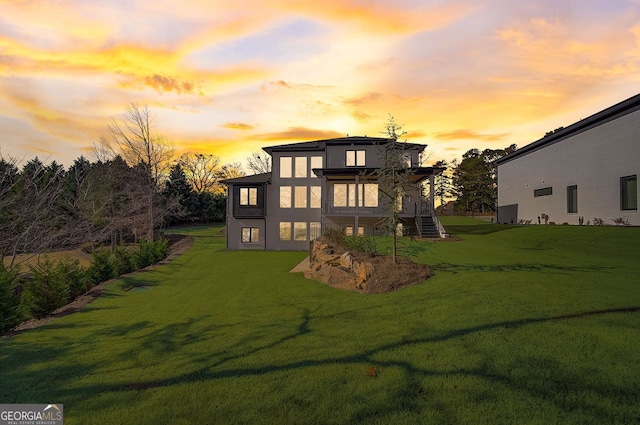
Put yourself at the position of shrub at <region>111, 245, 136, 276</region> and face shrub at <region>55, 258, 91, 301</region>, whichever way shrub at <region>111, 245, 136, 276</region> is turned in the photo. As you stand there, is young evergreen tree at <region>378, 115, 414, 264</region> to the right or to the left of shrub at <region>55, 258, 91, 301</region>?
left

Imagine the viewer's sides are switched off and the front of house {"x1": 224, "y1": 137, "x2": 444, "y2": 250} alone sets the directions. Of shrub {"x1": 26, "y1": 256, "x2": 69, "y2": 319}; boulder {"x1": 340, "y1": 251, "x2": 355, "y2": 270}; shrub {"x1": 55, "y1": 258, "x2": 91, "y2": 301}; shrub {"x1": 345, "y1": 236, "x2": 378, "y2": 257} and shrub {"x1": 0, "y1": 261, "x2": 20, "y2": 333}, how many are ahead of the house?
0

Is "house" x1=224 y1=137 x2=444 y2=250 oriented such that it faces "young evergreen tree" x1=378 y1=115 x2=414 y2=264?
no

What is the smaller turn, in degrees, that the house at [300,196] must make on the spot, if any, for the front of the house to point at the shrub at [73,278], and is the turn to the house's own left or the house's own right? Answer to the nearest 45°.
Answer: approximately 135° to the house's own left

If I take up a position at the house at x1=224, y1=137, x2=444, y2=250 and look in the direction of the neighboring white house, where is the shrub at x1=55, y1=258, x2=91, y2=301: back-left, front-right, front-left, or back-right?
back-right

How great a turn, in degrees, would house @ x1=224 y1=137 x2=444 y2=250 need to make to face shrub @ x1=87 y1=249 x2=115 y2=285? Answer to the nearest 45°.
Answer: approximately 135° to its left

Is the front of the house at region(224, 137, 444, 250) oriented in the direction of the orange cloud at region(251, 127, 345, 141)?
yes

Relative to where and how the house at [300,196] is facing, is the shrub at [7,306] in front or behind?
behind

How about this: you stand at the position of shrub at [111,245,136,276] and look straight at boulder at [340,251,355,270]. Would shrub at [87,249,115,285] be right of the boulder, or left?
right

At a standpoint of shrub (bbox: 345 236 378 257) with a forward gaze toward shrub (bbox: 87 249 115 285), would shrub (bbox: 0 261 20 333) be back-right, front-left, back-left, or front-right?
front-left

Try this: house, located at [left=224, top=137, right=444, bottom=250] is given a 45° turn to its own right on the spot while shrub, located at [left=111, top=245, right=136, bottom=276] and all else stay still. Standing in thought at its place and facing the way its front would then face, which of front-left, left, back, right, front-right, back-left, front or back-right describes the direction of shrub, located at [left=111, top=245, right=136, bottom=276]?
back
